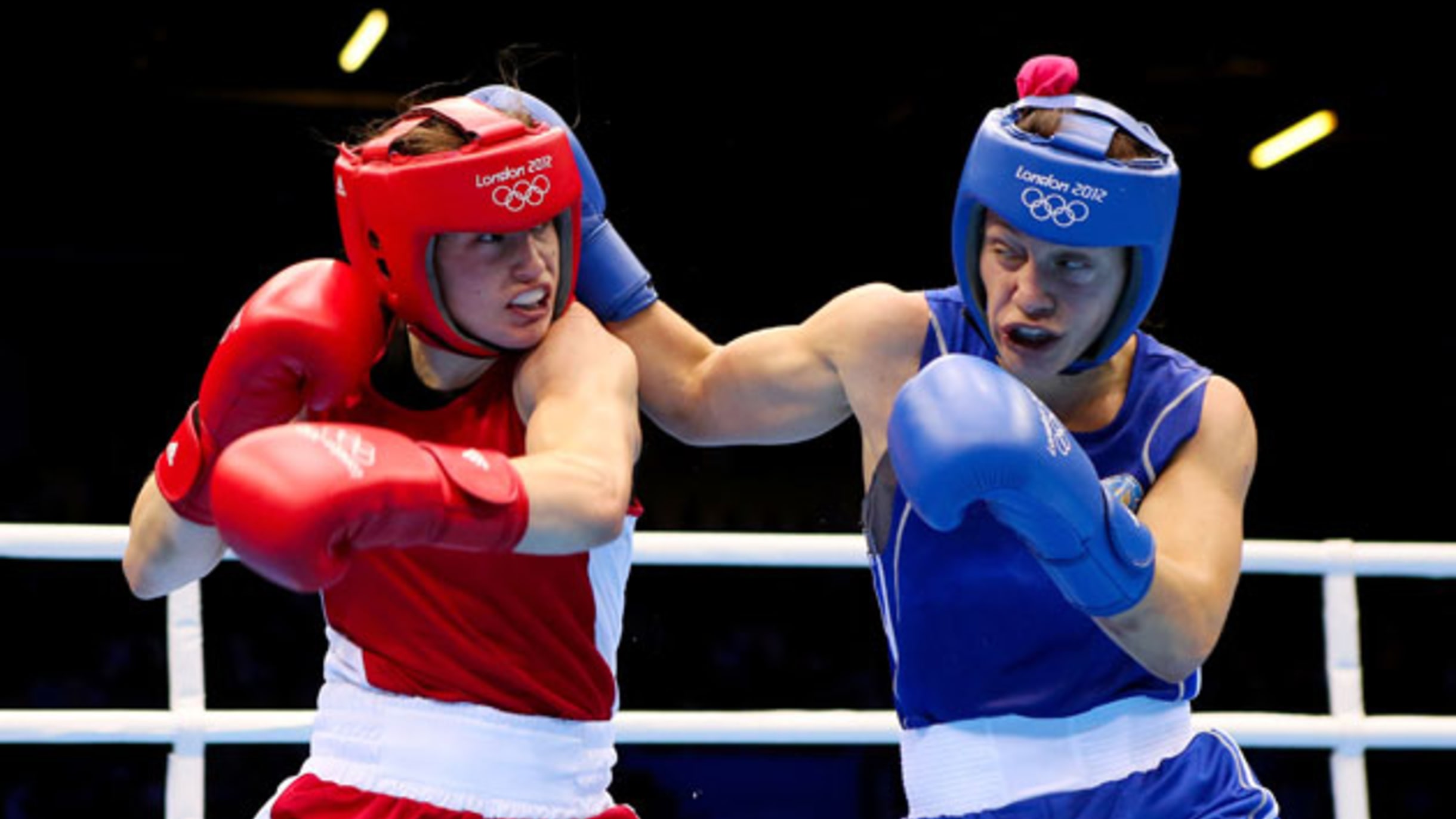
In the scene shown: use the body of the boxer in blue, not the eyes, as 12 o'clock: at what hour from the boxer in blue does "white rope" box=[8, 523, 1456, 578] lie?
The white rope is roughly at 5 o'clock from the boxer in blue.

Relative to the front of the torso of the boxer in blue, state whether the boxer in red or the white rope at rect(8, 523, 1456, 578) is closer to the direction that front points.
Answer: the boxer in red

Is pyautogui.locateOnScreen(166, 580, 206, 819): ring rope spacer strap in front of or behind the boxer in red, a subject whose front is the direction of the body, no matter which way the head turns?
behind

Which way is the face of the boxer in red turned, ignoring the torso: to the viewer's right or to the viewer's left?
to the viewer's right

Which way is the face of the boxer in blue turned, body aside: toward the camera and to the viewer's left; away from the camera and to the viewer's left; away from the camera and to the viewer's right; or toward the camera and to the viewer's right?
toward the camera and to the viewer's left

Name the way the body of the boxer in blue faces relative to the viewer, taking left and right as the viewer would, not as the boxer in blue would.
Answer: facing the viewer

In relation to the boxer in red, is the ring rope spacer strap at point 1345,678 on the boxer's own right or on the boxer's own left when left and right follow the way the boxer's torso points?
on the boxer's own left

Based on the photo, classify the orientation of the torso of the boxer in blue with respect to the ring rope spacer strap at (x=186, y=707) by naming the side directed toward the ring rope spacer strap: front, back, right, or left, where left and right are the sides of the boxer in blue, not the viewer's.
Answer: right

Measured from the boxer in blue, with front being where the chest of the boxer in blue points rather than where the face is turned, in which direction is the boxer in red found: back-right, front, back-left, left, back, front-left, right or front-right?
right

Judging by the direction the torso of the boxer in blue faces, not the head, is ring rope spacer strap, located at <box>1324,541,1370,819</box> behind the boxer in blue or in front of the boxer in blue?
behind
